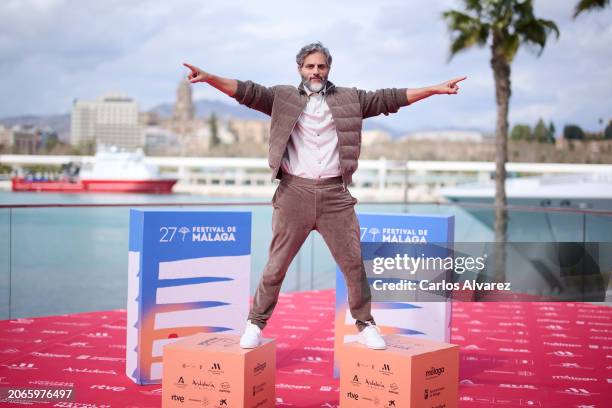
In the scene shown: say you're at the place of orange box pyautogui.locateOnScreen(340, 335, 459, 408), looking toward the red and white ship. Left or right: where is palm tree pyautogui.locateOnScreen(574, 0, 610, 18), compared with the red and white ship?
right

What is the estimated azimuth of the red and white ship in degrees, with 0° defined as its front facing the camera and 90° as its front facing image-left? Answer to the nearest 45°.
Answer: approximately 270°

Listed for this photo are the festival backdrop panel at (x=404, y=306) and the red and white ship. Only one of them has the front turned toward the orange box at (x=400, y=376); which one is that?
the festival backdrop panel

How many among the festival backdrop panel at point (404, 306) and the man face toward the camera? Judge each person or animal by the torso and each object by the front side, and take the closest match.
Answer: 2

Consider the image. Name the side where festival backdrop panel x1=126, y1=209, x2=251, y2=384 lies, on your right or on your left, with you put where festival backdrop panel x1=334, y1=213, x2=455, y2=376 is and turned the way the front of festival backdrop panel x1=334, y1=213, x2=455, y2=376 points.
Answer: on your right

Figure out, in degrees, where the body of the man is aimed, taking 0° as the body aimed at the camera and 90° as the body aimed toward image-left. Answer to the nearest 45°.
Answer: approximately 0°

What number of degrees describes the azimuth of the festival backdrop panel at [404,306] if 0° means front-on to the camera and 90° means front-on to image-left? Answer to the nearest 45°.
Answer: approximately 0°

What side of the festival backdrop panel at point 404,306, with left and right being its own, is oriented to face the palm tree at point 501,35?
back

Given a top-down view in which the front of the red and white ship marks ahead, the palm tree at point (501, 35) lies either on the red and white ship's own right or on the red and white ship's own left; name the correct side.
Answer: on the red and white ship's own right

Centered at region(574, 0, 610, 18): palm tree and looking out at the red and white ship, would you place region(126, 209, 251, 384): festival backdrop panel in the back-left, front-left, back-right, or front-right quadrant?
back-left
